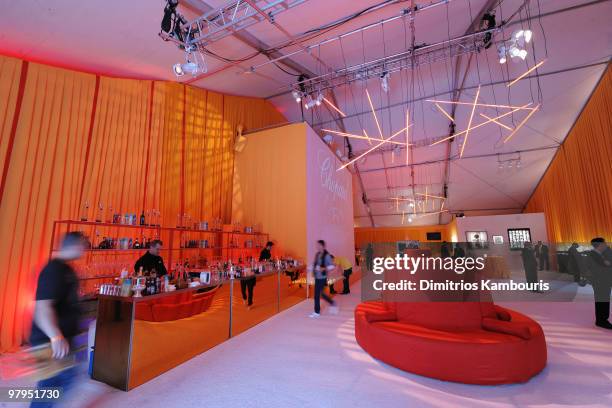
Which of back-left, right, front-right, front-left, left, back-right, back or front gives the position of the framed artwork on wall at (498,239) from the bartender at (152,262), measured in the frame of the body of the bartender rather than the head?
front-left

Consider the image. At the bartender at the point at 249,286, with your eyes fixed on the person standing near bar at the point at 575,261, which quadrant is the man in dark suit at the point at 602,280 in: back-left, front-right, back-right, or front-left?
front-right

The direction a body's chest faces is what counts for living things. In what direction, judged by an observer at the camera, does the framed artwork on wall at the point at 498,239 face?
facing the viewer

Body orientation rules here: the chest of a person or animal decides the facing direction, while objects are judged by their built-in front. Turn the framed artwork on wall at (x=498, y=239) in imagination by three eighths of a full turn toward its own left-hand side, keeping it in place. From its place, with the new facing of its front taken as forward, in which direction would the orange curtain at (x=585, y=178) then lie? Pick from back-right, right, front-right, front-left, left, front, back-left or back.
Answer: right

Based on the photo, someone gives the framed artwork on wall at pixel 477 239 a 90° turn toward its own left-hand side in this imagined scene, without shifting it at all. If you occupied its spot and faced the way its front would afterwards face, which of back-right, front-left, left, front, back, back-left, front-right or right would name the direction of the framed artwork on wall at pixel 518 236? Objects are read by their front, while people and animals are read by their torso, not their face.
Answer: front

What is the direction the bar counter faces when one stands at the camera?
facing the viewer and to the right of the viewer

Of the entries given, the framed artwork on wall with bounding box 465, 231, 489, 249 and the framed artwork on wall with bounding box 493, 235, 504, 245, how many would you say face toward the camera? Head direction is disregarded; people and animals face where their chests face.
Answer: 2

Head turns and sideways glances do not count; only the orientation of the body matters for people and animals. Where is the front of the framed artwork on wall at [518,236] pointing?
toward the camera

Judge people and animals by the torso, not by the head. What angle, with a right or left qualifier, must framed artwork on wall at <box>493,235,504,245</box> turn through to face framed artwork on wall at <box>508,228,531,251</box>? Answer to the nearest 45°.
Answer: approximately 90° to its left

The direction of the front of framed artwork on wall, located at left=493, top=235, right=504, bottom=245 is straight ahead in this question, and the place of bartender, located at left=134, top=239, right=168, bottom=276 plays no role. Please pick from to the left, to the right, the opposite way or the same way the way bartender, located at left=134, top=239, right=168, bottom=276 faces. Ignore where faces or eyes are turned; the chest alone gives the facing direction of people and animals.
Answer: to the left

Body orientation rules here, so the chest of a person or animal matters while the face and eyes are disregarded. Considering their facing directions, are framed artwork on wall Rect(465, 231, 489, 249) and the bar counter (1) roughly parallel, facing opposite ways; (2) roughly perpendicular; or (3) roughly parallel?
roughly perpendicular

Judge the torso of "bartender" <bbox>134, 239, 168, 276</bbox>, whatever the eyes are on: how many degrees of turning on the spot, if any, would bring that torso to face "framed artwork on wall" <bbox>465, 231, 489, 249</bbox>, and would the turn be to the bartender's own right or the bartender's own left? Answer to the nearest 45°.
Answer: approximately 45° to the bartender's own left

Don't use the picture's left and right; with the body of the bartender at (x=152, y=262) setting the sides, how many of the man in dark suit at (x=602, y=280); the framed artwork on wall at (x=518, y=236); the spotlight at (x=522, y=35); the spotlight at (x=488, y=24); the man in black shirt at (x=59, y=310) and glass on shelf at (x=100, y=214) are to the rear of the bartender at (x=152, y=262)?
1

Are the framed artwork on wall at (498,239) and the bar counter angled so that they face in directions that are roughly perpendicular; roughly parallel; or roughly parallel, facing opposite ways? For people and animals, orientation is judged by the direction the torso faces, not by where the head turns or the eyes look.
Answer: roughly perpendicular
